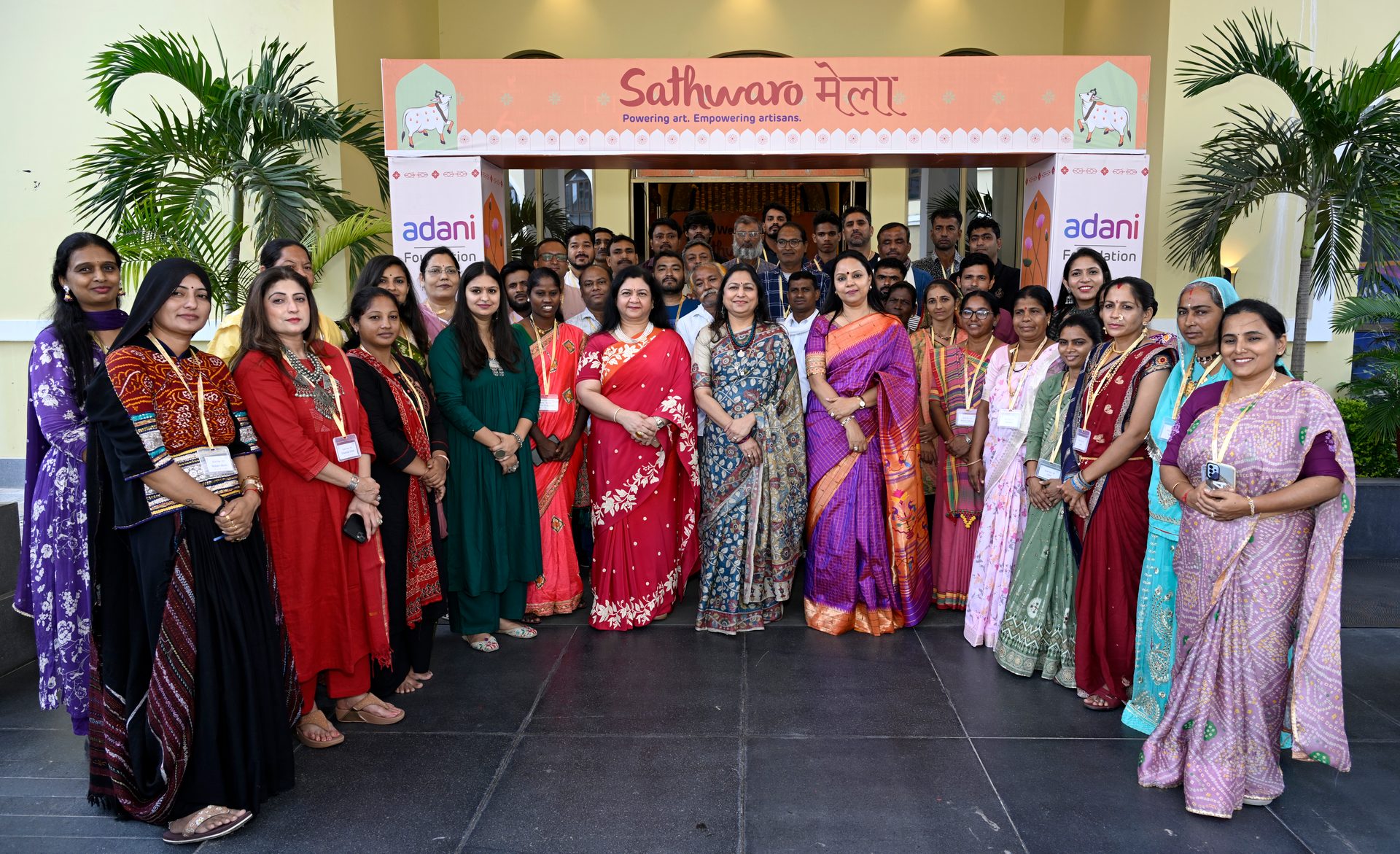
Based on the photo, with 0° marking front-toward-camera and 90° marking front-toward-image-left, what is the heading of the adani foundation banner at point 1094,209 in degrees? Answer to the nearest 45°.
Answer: approximately 0°

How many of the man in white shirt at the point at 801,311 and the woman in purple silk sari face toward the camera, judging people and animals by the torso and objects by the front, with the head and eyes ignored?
2

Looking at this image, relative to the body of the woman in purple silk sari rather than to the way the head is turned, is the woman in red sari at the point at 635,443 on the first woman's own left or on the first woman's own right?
on the first woman's own right

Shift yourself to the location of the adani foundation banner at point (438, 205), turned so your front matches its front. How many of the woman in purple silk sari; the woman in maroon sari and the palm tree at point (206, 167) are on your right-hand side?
1

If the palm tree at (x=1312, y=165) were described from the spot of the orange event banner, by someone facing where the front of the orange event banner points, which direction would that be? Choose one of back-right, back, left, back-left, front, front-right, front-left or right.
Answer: left

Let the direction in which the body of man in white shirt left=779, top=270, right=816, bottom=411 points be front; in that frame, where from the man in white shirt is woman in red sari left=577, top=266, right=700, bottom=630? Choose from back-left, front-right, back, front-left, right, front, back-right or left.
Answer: front-right

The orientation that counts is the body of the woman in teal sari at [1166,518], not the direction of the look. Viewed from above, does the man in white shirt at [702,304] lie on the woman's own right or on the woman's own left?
on the woman's own right

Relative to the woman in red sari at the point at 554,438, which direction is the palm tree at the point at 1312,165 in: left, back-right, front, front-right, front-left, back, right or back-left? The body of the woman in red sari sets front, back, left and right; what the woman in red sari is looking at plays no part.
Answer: left

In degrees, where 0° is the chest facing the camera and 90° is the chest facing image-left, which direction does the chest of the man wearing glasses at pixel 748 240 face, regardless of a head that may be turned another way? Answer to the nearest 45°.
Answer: approximately 0°

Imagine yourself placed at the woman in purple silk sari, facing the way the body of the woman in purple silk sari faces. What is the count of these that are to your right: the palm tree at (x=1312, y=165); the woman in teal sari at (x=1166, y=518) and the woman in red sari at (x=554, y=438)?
1
